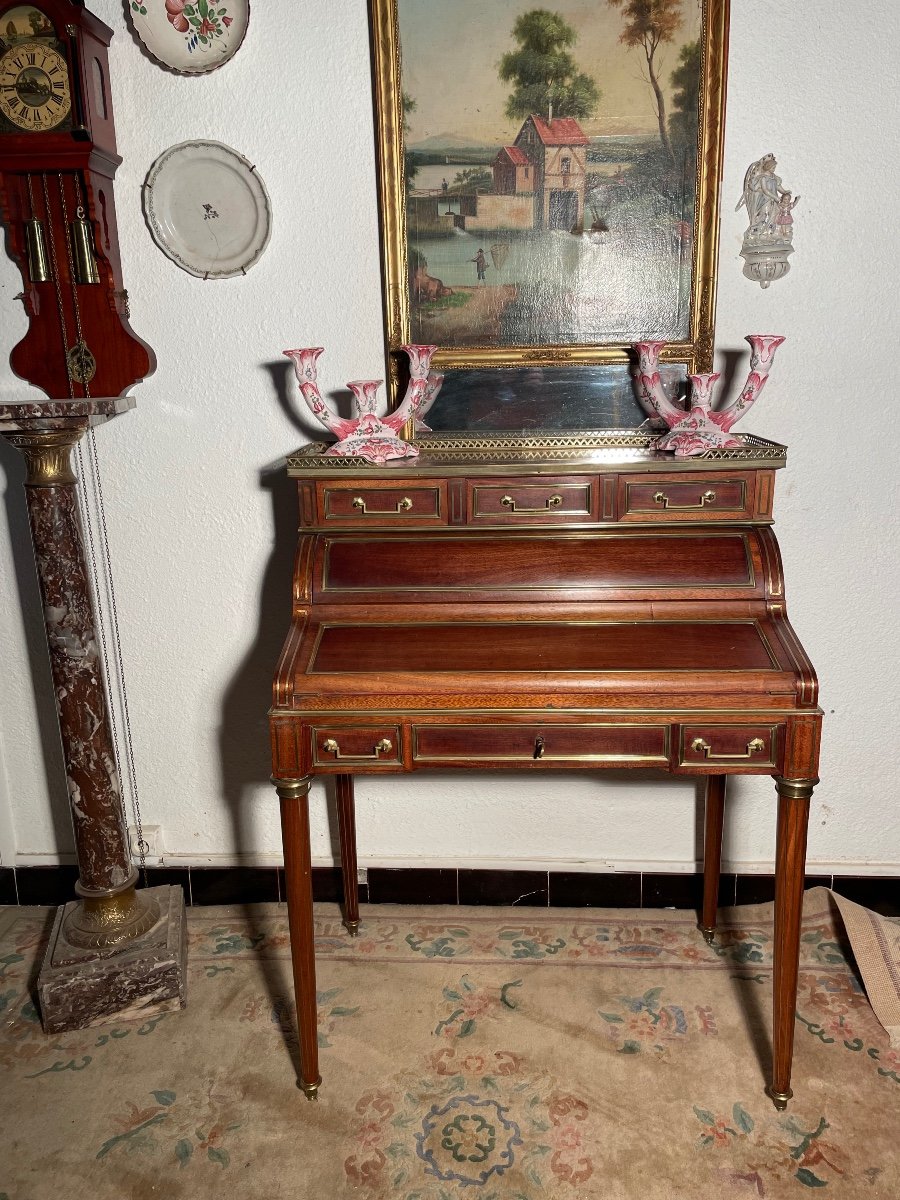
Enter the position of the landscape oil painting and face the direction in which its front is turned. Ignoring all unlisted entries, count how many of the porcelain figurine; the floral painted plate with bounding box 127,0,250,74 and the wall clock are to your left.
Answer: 1

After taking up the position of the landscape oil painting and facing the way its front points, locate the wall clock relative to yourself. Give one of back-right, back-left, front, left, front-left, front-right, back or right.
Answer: right

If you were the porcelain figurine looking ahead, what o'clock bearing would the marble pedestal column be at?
The marble pedestal column is roughly at 2 o'clock from the porcelain figurine.

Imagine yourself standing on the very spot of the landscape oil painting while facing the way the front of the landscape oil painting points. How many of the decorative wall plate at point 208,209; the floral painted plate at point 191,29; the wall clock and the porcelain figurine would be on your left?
1

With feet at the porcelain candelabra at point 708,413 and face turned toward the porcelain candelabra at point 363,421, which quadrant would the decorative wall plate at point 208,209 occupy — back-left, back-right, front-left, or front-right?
front-right

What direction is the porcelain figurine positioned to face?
toward the camera

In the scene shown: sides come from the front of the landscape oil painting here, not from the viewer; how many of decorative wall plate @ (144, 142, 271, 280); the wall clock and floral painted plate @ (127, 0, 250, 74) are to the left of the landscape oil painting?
0

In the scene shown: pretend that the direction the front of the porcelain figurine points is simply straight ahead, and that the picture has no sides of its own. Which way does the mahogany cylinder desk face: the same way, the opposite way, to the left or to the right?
the same way

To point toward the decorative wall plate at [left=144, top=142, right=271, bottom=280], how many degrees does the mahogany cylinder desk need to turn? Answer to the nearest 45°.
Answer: approximately 135° to its right

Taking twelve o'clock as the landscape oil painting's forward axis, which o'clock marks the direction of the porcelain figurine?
The porcelain figurine is roughly at 9 o'clock from the landscape oil painting.

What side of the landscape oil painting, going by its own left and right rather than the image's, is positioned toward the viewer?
front

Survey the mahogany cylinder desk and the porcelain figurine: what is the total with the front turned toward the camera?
2

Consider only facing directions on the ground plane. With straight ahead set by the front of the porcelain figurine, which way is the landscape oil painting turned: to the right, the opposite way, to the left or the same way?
the same way

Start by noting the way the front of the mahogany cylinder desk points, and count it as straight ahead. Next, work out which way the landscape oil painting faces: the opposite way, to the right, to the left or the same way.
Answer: the same way

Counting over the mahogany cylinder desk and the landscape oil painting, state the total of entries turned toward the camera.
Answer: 2

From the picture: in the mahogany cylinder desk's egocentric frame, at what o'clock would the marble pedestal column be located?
The marble pedestal column is roughly at 3 o'clock from the mahogany cylinder desk.
